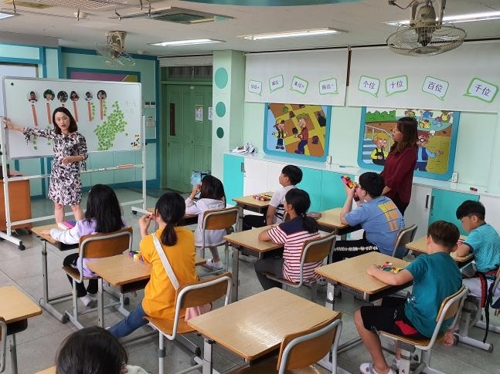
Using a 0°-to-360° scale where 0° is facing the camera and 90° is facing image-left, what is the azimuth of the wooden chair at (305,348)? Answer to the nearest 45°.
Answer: approximately 135°

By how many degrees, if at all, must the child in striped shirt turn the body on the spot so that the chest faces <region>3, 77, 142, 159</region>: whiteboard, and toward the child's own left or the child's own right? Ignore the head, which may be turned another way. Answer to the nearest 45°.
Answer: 0° — they already face it

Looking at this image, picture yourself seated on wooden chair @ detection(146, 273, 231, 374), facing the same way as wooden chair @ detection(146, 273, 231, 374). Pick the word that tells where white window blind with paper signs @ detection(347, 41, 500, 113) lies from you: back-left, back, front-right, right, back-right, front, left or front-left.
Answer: right

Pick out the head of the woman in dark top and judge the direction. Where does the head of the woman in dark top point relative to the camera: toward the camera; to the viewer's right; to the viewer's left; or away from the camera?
to the viewer's left

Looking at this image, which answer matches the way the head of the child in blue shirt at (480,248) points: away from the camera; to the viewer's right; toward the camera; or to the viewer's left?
to the viewer's left

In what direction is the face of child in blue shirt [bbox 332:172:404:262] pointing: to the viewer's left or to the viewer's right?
to the viewer's left

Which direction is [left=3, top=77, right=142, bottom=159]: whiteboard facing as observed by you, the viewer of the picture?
facing the viewer and to the right of the viewer

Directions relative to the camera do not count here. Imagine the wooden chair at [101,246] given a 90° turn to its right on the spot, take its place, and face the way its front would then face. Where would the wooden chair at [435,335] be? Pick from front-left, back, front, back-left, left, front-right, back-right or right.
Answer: right

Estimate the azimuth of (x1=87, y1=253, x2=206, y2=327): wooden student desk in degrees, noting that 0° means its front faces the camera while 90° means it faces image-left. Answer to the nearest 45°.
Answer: approximately 315°

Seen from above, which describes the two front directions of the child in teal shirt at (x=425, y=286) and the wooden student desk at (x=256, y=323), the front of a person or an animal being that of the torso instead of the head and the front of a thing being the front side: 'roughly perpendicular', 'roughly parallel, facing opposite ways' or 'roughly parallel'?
roughly parallel, facing opposite ways

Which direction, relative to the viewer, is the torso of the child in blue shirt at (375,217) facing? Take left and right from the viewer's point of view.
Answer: facing away from the viewer and to the left of the viewer

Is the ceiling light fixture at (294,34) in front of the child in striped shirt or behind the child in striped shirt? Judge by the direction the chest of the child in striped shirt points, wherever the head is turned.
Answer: in front

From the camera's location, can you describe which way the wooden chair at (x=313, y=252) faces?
facing away from the viewer and to the left of the viewer

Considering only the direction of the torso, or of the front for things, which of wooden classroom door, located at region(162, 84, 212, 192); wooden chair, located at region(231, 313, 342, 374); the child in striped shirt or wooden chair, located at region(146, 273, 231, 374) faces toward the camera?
the wooden classroom door

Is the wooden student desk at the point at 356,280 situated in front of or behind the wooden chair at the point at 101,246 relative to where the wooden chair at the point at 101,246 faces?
behind

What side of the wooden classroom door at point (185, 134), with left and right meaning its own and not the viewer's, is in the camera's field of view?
front

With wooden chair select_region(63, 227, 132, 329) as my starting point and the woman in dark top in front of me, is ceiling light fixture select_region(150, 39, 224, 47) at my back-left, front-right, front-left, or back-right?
front-left

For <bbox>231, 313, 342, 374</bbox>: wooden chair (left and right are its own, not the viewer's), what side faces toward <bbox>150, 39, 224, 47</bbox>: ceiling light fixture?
front

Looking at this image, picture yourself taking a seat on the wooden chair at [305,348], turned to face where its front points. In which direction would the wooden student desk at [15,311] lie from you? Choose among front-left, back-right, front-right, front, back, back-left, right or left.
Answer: front-left

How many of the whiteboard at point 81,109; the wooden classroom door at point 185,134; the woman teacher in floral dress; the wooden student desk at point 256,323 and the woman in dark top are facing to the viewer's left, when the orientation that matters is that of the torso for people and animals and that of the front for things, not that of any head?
1
